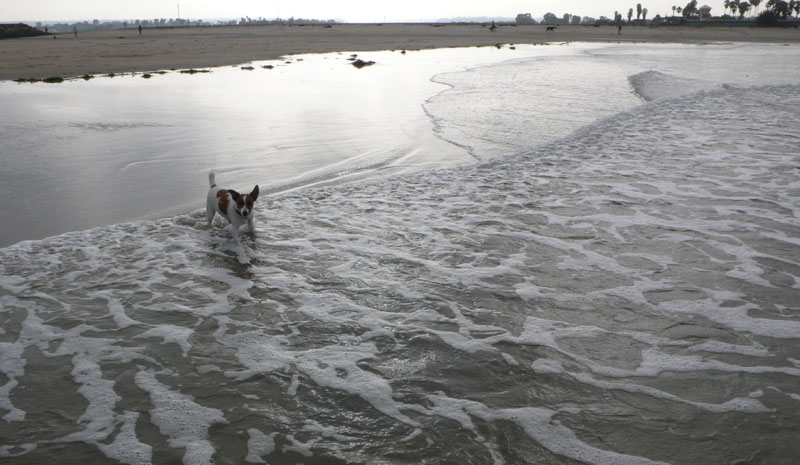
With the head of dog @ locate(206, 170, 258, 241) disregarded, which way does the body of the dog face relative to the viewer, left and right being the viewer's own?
facing the viewer and to the right of the viewer
